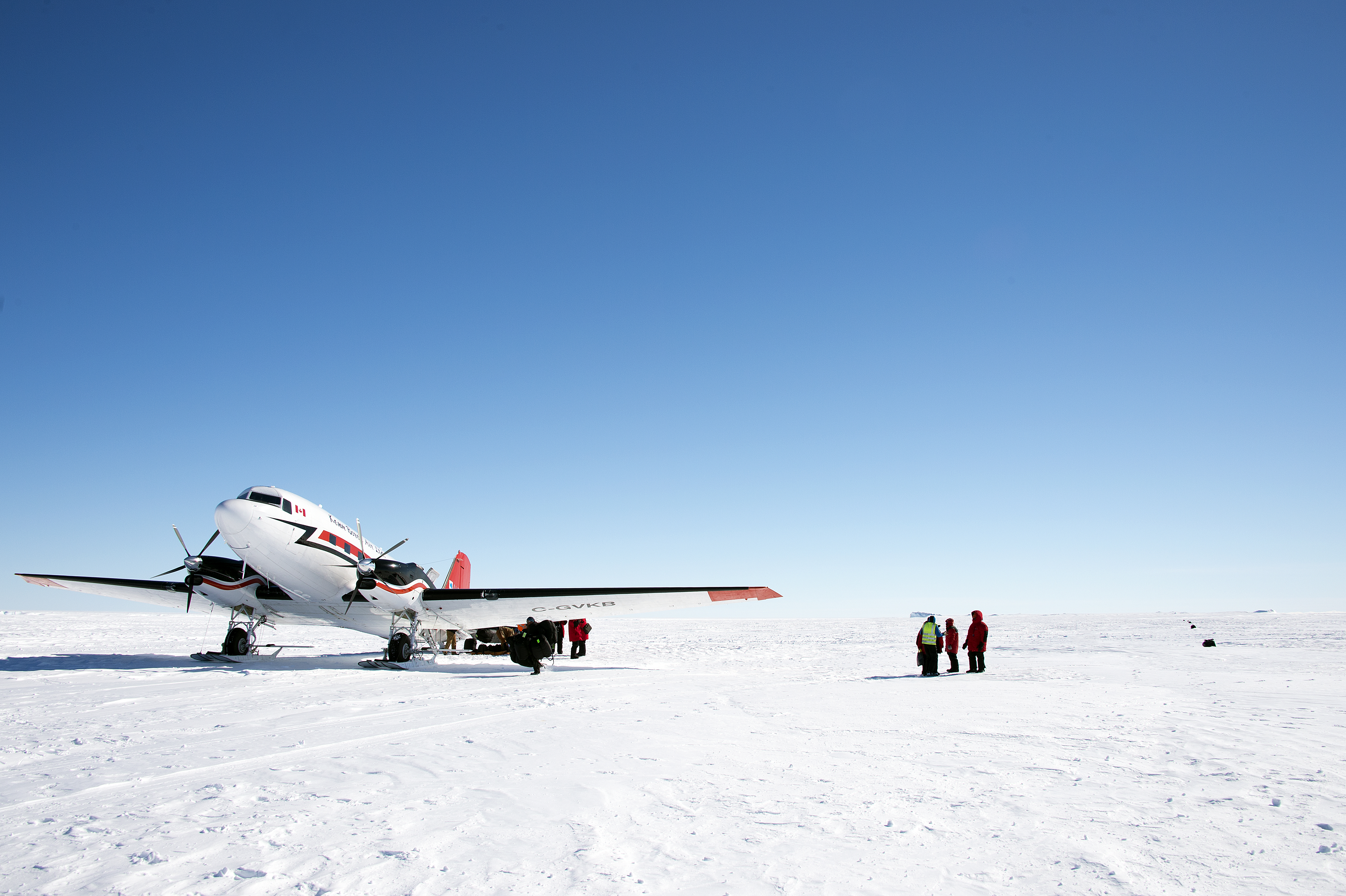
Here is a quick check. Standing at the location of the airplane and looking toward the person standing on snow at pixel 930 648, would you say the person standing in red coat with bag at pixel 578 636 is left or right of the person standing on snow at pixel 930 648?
left

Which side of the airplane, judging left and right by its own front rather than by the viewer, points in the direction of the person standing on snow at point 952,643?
left

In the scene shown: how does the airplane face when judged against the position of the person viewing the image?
facing the viewer and to the left of the viewer

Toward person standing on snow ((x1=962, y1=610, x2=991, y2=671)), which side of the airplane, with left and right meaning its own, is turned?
left

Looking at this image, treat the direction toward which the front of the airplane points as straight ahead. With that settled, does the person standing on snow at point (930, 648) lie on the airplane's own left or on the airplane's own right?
on the airplane's own left

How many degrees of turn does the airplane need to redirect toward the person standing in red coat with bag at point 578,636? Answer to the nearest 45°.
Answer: approximately 135° to its left
